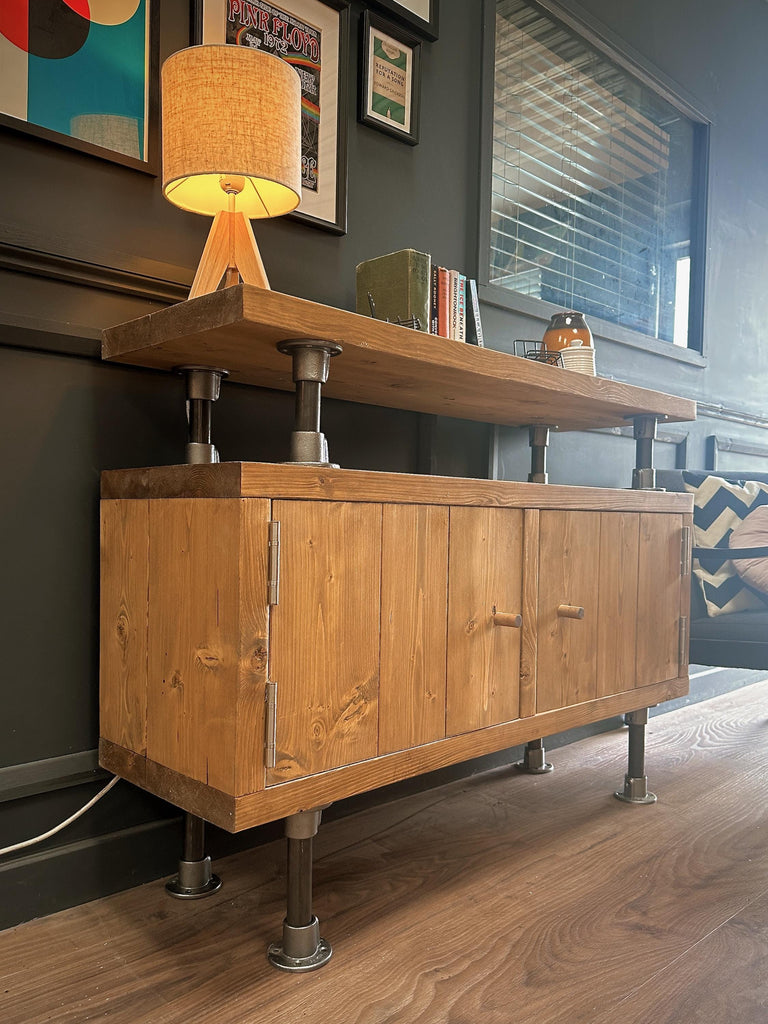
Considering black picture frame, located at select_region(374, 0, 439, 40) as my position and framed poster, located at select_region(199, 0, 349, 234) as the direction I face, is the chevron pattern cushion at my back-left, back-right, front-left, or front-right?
back-left

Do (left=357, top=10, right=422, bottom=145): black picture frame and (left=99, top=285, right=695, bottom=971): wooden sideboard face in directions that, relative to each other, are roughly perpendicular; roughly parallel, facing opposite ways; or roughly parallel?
roughly parallel

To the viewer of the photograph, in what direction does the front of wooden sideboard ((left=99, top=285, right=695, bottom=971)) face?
facing the viewer and to the right of the viewer

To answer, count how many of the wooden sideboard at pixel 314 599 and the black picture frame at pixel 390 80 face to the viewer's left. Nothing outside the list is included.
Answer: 0

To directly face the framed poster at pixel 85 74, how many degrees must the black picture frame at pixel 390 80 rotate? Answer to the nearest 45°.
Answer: approximately 90° to its right

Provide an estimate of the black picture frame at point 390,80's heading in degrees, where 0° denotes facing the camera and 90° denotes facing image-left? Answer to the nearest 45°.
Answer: approximately 315°

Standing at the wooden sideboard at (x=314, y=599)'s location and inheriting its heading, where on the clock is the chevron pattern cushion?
The chevron pattern cushion is roughly at 9 o'clock from the wooden sideboard.
